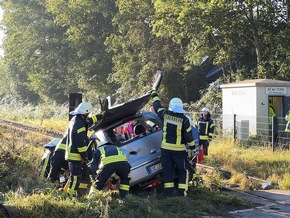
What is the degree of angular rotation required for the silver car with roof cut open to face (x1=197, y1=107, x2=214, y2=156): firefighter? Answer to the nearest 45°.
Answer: approximately 45° to its right

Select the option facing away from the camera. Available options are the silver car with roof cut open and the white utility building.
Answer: the silver car with roof cut open

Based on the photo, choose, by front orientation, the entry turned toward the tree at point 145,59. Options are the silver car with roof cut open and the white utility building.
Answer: the silver car with roof cut open

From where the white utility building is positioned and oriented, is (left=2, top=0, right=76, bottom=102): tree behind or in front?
behind

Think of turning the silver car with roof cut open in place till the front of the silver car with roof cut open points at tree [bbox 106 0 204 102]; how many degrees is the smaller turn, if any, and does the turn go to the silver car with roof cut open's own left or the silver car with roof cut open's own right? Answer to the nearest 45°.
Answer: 0° — it already faces it

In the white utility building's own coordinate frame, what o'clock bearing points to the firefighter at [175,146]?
The firefighter is roughly at 2 o'clock from the white utility building.

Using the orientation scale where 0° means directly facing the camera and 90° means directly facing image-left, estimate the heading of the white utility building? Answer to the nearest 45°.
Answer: approximately 315°

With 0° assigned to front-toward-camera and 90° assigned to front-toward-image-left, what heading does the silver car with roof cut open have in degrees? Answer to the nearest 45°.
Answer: approximately 180°

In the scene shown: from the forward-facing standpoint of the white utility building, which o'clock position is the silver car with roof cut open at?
The silver car with roof cut open is roughly at 2 o'clock from the white utility building.

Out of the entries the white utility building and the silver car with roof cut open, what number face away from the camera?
1

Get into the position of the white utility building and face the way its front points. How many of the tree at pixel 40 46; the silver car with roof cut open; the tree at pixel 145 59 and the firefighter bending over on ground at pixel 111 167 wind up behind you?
2

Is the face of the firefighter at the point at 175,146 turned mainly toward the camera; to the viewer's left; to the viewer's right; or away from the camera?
away from the camera

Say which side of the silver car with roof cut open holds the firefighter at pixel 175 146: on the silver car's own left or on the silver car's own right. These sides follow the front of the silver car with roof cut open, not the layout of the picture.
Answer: on the silver car's own right
